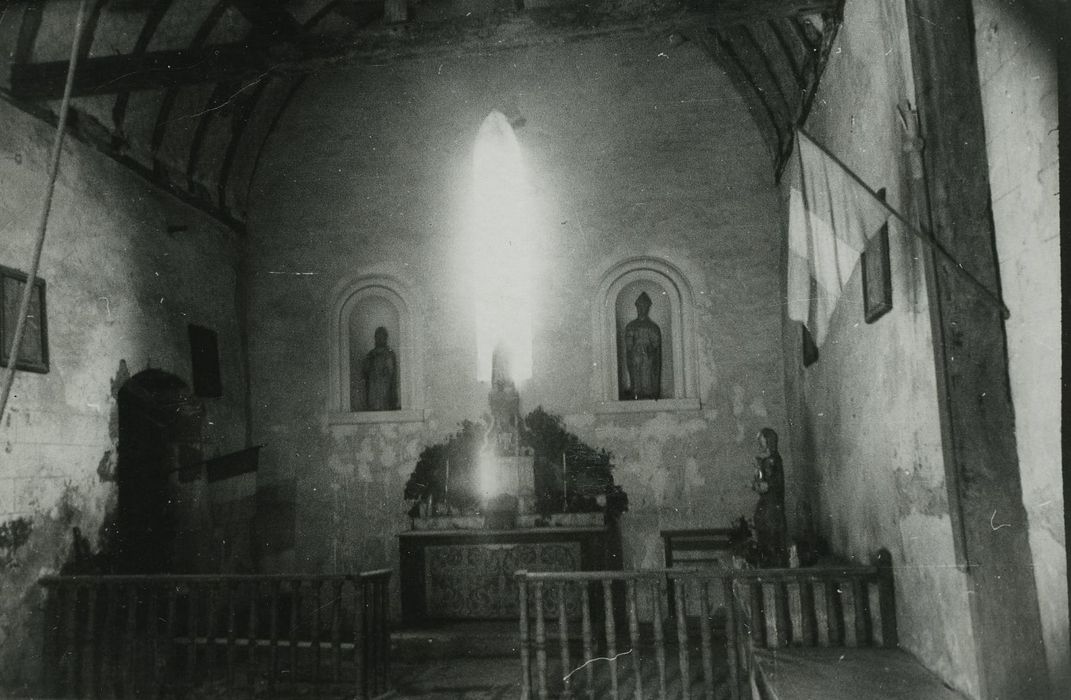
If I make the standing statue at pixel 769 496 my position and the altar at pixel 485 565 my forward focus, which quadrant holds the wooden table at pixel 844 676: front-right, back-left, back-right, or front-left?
back-left

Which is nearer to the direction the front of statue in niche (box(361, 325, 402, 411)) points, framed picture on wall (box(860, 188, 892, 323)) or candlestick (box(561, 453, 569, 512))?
the framed picture on wall

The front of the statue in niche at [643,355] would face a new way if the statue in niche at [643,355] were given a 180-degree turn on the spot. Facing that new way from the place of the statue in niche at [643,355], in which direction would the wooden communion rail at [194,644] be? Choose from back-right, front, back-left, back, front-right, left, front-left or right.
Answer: back-left

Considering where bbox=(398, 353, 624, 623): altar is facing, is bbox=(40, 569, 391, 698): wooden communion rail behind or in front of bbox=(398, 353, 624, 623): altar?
in front

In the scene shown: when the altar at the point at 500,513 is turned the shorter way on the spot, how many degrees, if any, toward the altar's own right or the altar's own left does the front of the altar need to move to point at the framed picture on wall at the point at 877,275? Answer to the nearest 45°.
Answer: approximately 45° to the altar's own left

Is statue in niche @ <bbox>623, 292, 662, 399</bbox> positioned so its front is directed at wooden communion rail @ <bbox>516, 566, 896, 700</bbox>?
yes

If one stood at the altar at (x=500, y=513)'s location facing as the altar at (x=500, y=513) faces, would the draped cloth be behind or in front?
in front

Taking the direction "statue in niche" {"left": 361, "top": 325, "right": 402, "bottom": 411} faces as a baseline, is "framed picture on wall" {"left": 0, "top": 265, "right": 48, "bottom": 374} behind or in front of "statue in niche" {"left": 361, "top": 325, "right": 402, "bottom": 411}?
in front
